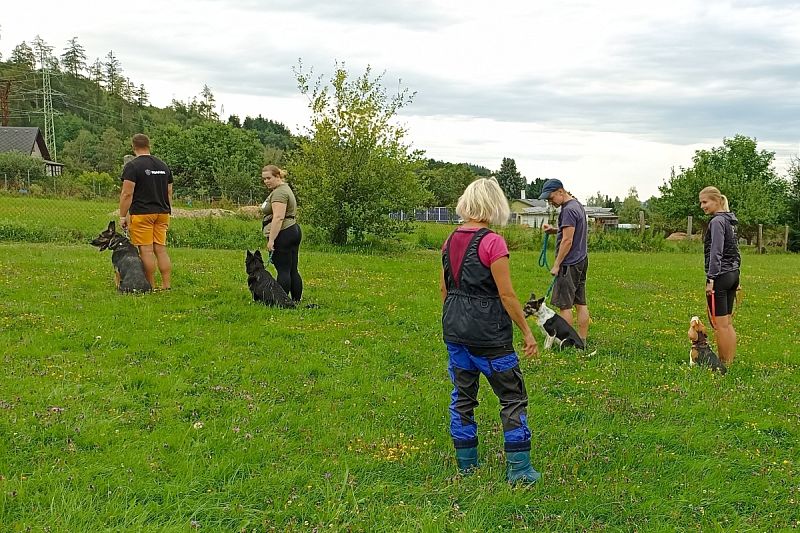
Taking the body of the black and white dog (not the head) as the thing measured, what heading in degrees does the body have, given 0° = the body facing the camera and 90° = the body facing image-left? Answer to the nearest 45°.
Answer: approximately 90°

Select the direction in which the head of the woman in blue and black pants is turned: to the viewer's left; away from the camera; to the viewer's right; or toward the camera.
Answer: away from the camera

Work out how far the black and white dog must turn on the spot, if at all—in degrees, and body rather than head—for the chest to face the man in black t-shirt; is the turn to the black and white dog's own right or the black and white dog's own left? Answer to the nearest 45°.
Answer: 0° — it already faces them

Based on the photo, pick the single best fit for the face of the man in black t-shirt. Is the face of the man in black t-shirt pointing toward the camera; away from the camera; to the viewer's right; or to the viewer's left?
away from the camera
